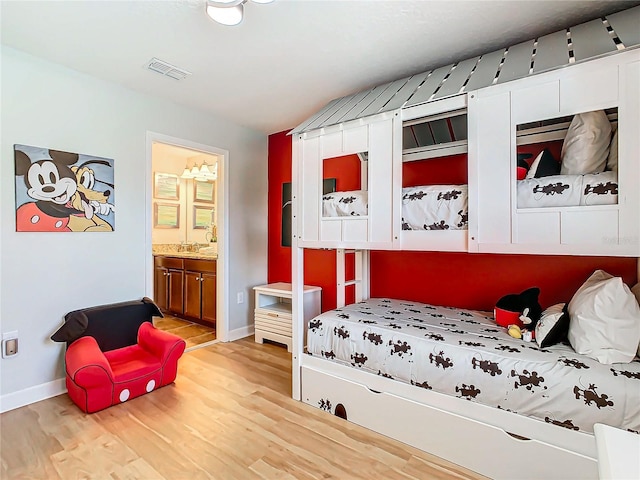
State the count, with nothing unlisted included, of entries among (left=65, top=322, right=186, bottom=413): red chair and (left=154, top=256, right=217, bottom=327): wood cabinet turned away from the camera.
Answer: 0

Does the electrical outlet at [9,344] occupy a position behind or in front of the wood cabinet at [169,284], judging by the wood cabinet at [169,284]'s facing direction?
in front

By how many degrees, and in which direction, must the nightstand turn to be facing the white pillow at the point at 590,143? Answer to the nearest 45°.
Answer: approximately 90° to its left

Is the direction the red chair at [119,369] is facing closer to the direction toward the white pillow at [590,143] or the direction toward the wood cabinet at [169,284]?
the white pillow

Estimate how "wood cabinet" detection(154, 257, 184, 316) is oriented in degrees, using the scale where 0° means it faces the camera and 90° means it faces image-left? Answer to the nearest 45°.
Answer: approximately 45°

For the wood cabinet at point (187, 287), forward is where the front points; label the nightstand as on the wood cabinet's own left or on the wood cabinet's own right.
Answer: on the wood cabinet's own left

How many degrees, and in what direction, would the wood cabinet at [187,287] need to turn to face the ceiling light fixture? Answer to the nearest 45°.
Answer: approximately 45° to its left

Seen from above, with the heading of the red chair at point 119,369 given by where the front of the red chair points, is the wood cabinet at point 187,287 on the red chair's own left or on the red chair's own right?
on the red chair's own left

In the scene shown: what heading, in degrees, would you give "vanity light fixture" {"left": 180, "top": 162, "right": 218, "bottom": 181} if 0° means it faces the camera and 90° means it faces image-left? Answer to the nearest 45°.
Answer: approximately 45°

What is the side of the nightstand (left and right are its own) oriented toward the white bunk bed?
left
